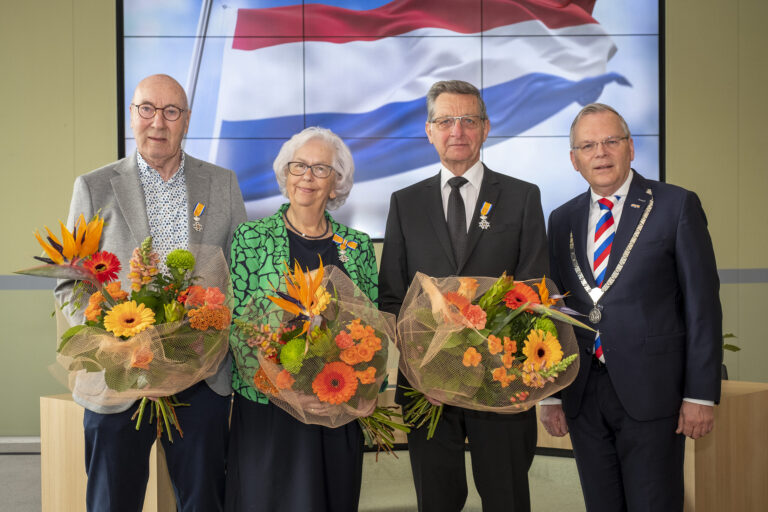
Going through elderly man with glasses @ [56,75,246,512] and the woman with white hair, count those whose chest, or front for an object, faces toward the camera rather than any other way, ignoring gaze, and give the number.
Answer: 2

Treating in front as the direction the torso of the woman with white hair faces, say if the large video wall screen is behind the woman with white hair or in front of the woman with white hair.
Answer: behind

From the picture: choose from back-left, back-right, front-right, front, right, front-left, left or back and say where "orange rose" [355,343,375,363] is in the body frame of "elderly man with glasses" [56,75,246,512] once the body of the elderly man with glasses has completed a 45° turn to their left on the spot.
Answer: front

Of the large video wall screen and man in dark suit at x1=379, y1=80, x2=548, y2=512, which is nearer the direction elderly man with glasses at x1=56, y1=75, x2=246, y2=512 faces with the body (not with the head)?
the man in dark suit

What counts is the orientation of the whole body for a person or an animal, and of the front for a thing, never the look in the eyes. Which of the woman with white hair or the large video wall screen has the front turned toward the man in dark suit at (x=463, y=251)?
the large video wall screen

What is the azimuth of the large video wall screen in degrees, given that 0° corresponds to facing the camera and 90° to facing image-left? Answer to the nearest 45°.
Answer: approximately 0°

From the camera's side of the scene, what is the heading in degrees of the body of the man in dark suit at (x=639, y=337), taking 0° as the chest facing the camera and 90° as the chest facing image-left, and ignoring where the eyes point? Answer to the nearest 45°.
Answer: approximately 45°

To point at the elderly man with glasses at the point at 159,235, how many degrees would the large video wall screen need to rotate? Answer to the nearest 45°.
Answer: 0° — it already faces them
